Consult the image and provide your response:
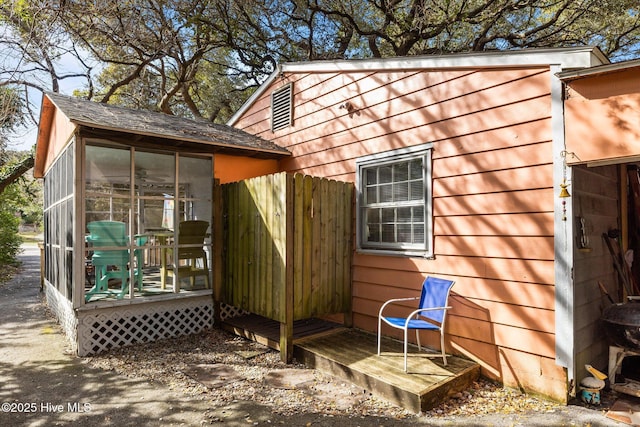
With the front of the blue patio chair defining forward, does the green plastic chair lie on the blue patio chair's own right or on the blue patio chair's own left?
on the blue patio chair's own right

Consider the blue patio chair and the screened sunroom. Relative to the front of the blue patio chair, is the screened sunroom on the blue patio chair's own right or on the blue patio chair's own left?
on the blue patio chair's own right

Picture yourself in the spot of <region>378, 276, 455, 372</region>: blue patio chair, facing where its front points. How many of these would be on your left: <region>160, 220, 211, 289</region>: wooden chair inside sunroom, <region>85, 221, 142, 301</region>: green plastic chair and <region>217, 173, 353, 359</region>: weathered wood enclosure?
0

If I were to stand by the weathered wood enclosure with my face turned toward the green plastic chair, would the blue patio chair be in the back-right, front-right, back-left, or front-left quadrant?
back-left

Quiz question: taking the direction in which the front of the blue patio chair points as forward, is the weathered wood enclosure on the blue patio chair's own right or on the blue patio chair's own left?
on the blue patio chair's own right

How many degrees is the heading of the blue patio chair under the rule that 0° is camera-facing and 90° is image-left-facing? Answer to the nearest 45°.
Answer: approximately 45°
